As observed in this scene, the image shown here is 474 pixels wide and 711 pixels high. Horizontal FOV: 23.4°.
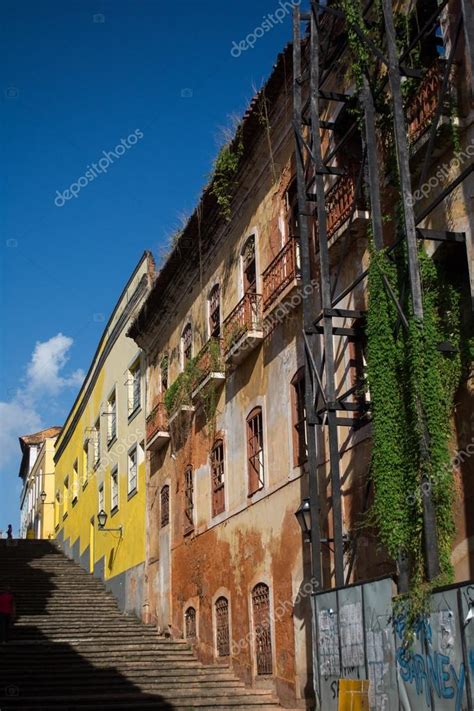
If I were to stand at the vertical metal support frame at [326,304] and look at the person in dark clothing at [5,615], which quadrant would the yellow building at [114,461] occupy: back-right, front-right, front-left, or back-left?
front-right

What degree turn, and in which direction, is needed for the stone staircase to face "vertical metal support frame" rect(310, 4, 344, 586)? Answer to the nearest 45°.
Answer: approximately 45° to its left

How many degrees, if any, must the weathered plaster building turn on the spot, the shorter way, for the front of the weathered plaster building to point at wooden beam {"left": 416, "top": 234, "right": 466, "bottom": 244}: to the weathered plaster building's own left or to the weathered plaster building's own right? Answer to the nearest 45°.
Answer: approximately 45° to the weathered plaster building's own left

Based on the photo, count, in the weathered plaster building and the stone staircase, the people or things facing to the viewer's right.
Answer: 0

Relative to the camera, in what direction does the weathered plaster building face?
facing the viewer and to the left of the viewer

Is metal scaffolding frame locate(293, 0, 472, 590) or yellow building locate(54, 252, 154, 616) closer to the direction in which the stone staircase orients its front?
the metal scaffolding frame

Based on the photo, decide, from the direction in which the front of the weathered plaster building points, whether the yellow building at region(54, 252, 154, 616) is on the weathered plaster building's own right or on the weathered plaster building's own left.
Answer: on the weathered plaster building's own right

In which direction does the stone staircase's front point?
toward the camera
